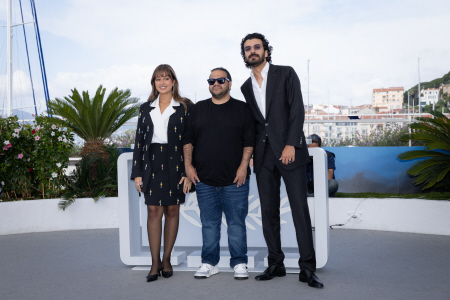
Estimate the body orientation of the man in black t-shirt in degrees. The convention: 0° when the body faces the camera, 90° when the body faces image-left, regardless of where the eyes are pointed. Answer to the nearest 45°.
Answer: approximately 0°

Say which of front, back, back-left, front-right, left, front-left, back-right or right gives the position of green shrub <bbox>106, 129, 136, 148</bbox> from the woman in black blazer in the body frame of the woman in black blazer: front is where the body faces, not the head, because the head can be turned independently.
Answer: back

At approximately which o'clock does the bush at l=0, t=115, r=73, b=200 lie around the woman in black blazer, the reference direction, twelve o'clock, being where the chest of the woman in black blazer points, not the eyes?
The bush is roughly at 5 o'clock from the woman in black blazer.

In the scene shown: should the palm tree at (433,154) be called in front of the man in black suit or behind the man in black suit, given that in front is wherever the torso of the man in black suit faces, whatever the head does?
behind

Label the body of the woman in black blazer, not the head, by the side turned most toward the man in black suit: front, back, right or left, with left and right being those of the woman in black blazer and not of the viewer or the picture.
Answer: left

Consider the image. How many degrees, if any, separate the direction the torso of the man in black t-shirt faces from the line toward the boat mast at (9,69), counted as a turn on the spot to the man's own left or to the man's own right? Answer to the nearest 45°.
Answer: approximately 135° to the man's own right

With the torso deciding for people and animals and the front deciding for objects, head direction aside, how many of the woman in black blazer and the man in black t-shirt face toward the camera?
2

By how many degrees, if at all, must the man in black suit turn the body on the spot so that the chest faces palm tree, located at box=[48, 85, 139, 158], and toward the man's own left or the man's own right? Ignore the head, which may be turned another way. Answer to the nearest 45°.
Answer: approximately 90° to the man's own right
